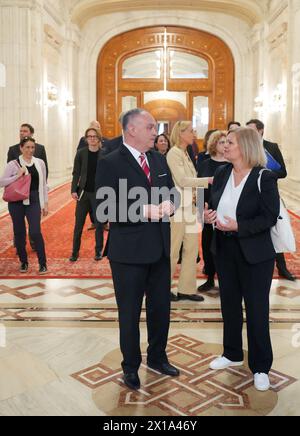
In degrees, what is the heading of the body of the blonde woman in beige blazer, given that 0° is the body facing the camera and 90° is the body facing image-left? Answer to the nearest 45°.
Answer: approximately 270°

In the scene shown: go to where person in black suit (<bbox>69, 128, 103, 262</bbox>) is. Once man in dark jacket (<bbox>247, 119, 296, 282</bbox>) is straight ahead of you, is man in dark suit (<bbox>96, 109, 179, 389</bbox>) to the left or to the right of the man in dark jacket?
right

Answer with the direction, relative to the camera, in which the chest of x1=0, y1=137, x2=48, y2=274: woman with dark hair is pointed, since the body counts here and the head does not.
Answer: toward the camera

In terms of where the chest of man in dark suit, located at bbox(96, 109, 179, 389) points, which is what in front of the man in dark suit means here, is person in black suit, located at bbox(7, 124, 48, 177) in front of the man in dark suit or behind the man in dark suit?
behind

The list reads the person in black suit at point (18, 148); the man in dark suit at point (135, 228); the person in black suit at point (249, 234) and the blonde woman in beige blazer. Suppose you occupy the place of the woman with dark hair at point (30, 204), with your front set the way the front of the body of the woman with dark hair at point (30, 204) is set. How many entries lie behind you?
1

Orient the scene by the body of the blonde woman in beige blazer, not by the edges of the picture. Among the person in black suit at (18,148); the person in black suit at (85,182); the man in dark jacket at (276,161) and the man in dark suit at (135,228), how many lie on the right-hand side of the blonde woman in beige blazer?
1

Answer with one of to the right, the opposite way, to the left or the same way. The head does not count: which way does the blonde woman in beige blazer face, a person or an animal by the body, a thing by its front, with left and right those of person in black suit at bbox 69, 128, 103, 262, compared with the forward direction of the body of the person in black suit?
to the left

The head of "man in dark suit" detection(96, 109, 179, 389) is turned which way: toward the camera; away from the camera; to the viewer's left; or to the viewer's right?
to the viewer's right

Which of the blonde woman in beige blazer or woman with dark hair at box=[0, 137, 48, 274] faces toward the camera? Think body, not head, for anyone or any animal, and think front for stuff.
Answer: the woman with dark hair

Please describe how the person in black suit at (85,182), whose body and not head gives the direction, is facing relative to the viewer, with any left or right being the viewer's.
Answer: facing the viewer

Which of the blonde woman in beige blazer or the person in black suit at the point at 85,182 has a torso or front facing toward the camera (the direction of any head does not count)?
the person in black suit

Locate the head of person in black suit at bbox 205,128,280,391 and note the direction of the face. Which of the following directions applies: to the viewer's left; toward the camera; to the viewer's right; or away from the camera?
to the viewer's left

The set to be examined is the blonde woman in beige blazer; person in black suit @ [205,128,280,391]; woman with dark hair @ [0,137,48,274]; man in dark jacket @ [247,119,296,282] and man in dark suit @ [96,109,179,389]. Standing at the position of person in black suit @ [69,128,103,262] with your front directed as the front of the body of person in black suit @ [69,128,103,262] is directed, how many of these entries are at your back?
0

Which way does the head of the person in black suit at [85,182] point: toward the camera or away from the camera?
toward the camera

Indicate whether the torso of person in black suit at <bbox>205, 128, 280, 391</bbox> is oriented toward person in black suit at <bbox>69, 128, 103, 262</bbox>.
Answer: no

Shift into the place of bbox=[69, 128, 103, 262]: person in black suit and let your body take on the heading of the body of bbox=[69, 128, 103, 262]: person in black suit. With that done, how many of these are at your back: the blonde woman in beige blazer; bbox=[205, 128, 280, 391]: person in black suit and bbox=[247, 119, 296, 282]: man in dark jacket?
0
